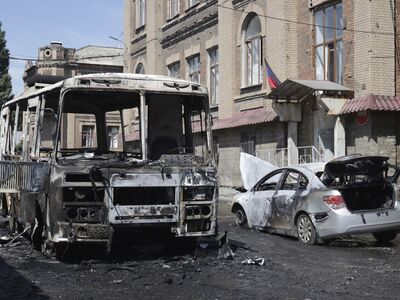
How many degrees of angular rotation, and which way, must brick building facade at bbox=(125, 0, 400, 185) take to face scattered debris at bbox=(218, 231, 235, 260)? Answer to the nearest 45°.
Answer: approximately 45° to its left

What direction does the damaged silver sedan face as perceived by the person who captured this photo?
facing away from the viewer and to the left of the viewer

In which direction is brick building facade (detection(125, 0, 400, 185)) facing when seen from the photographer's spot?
facing the viewer and to the left of the viewer

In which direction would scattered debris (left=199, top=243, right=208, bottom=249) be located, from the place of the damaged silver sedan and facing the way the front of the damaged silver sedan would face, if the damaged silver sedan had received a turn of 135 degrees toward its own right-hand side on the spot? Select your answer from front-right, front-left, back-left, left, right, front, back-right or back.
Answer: back-right

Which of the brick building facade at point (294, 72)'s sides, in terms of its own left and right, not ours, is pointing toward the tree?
right

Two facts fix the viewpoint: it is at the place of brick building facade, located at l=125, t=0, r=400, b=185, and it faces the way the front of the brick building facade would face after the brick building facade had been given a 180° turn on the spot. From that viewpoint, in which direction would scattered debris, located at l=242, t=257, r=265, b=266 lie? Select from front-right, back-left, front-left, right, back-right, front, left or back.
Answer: back-right

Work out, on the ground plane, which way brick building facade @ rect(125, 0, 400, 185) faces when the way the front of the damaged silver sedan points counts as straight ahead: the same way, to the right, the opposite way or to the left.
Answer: to the left

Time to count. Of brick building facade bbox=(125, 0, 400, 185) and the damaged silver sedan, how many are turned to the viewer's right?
0

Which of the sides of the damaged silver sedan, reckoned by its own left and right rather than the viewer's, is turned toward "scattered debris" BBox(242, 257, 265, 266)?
left

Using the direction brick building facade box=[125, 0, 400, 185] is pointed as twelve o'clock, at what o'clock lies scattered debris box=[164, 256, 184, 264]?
The scattered debris is roughly at 11 o'clock from the brick building facade.
